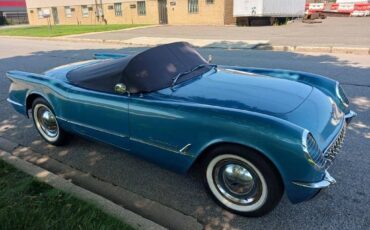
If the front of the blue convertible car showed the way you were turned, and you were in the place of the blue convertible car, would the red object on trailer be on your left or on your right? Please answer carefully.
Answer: on your left

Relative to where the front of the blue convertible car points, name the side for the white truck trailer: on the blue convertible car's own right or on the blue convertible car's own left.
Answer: on the blue convertible car's own left

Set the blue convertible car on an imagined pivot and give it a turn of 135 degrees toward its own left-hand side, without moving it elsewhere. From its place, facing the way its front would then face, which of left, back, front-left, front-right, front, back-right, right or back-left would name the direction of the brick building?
front

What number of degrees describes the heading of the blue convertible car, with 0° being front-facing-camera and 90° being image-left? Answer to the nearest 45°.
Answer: approximately 315°
